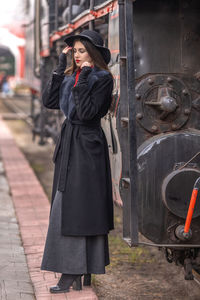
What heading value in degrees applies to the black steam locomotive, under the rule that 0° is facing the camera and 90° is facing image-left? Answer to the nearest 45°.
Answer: approximately 0°

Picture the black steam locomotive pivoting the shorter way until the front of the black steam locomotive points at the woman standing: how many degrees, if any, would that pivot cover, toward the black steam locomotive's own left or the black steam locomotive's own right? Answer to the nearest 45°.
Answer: approximately 90° to the black steam locomotive's own right

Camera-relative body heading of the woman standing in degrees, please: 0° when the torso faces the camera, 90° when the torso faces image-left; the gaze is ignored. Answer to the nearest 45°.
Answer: approximately 45°
